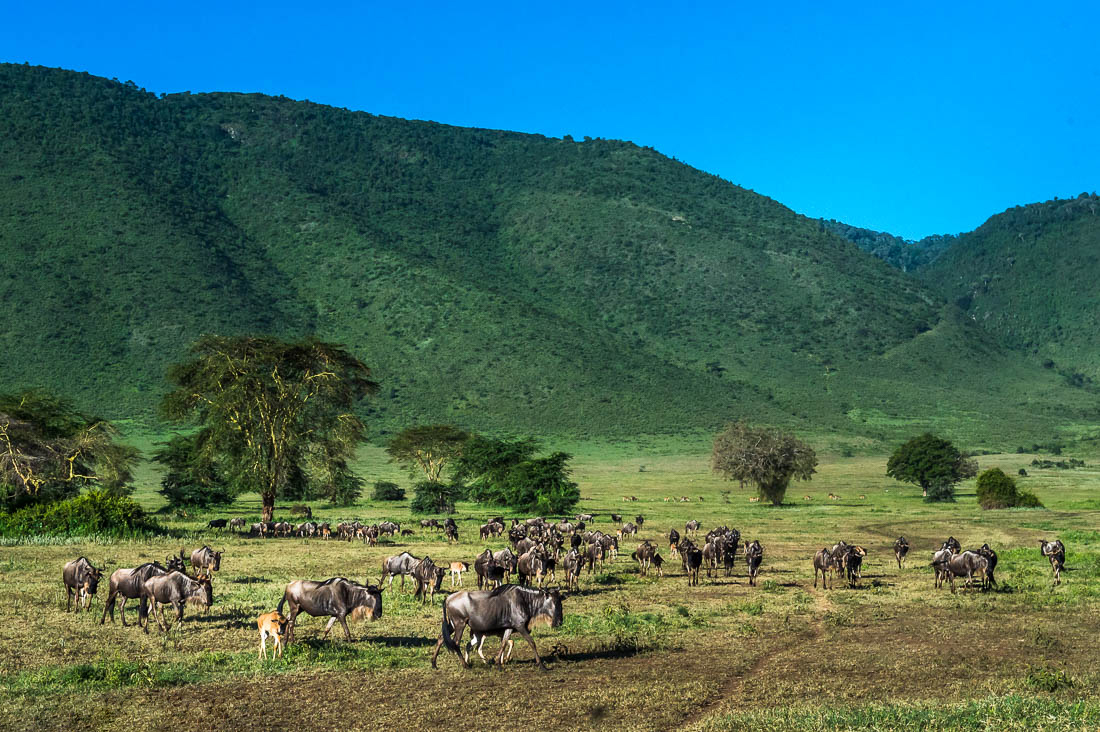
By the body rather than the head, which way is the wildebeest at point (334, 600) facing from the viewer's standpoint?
to the viewer's right

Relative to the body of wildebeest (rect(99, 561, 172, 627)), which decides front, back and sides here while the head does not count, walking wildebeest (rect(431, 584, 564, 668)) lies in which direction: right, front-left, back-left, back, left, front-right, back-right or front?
front-right

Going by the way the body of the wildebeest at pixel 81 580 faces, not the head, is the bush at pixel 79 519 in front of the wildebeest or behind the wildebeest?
behind

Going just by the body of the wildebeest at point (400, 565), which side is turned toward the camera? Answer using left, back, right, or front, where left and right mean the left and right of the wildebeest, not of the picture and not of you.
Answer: right

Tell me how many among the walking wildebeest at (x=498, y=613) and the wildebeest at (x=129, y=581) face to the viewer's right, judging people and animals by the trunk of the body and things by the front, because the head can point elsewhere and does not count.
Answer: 2

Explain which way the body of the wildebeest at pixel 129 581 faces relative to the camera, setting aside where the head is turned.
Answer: to the viewer's right

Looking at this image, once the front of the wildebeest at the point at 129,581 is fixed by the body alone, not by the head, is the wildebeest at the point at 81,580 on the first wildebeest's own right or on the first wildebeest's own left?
on the first wildebeest's own left

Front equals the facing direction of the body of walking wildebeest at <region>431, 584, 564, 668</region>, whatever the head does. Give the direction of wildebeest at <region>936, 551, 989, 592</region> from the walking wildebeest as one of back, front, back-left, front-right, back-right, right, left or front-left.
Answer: front-left

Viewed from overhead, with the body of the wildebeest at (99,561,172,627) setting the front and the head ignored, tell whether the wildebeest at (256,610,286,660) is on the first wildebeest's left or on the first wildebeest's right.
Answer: on the first wildebeest's right

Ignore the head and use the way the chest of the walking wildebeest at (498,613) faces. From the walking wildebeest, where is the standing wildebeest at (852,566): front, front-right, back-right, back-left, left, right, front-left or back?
front-left
